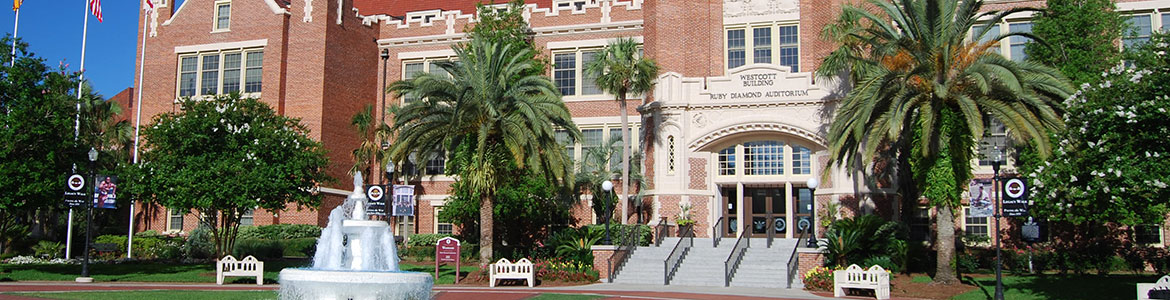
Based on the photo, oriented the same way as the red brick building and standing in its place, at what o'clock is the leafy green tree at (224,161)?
The leafy green tree is roughly at 2 o'clock from the red brick building.

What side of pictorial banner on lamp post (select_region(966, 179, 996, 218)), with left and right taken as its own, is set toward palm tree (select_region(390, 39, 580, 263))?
right

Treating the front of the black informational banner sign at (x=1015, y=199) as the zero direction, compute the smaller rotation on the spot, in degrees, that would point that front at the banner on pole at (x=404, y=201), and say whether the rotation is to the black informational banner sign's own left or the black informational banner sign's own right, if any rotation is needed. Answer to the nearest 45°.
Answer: approximately 90° to the black informational banner sign's own right

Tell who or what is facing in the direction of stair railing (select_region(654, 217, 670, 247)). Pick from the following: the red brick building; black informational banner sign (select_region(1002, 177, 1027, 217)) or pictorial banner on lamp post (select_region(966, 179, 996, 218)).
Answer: the red brick building

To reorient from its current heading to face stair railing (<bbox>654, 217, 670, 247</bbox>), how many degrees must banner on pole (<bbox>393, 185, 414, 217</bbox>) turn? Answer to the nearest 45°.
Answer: approximately 90° to its left

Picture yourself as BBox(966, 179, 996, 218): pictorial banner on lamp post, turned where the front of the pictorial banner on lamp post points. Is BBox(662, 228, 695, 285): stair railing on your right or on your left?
on your right

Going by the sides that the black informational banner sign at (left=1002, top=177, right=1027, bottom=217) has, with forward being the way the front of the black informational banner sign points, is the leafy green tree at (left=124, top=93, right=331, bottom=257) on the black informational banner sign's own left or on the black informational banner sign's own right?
on the black informational banner sign's own right

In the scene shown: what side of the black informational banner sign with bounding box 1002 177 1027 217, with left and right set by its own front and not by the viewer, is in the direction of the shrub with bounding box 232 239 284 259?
right

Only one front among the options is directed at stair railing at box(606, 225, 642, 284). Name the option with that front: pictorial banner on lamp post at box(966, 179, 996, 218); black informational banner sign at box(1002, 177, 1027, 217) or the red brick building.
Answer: the red brick building

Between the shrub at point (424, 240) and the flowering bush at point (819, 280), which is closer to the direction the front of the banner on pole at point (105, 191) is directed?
the flowering bush

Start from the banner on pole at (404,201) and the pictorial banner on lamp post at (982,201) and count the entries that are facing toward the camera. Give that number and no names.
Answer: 2
